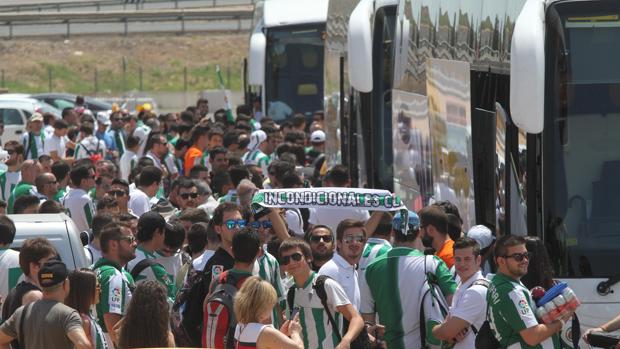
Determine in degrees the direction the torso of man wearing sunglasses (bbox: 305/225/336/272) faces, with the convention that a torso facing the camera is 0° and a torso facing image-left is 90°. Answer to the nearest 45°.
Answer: approximately 0°

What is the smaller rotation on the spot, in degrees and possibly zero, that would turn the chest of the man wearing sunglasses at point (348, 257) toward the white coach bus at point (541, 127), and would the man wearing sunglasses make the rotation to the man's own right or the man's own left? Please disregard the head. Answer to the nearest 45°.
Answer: approximately 90° to the man's own left

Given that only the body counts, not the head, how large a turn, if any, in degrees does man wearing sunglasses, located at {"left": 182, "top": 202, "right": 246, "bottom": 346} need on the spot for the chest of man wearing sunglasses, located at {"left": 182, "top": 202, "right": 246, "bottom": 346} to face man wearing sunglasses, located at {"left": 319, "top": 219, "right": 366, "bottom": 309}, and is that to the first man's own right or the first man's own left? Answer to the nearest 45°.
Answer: approximately 45° to the first man's own left

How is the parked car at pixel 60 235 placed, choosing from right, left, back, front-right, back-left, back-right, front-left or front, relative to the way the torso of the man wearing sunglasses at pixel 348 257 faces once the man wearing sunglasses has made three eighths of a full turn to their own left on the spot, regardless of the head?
left
